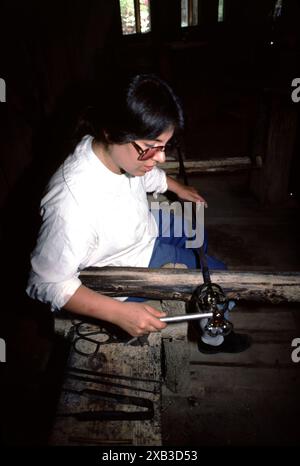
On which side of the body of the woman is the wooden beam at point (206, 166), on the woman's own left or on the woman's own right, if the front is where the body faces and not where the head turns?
on the woman's own left

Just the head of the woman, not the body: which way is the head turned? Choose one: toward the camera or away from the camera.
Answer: toward the camera

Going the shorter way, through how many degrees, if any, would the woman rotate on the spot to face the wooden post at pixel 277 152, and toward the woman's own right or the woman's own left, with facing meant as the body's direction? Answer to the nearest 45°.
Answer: approximately 90° to the woman's own left

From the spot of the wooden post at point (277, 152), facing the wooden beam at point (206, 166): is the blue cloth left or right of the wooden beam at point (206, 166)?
left

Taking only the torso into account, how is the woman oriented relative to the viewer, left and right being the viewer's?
facing the viewer and to the right of the viewer

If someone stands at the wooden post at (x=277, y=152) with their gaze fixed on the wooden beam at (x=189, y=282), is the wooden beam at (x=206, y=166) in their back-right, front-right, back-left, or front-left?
front-right
